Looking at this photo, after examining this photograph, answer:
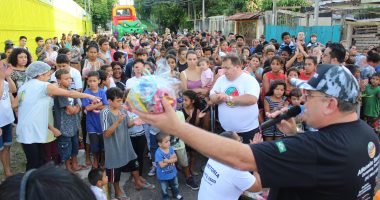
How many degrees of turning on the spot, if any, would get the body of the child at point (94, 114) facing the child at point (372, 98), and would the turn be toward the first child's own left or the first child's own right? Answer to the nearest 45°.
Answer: approximately 90° to the first child's own left

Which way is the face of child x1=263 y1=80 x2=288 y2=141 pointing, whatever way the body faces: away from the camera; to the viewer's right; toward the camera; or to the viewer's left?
toward the camera

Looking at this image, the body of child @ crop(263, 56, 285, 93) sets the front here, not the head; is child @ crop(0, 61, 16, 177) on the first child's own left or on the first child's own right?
on the first child's own right

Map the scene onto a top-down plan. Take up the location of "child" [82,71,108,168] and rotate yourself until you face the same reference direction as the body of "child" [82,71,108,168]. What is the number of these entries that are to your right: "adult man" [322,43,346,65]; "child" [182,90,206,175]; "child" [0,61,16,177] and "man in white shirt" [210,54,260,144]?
1

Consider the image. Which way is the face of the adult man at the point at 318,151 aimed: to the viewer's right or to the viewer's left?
to the viewer's left

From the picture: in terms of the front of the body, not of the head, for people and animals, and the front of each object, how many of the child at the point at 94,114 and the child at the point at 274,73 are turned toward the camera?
2

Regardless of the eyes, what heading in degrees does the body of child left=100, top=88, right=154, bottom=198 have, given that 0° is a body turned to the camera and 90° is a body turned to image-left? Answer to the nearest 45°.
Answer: approximately 315°

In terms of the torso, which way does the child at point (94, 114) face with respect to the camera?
toward the camera

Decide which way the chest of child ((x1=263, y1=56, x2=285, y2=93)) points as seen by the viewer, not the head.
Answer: toward the camera
